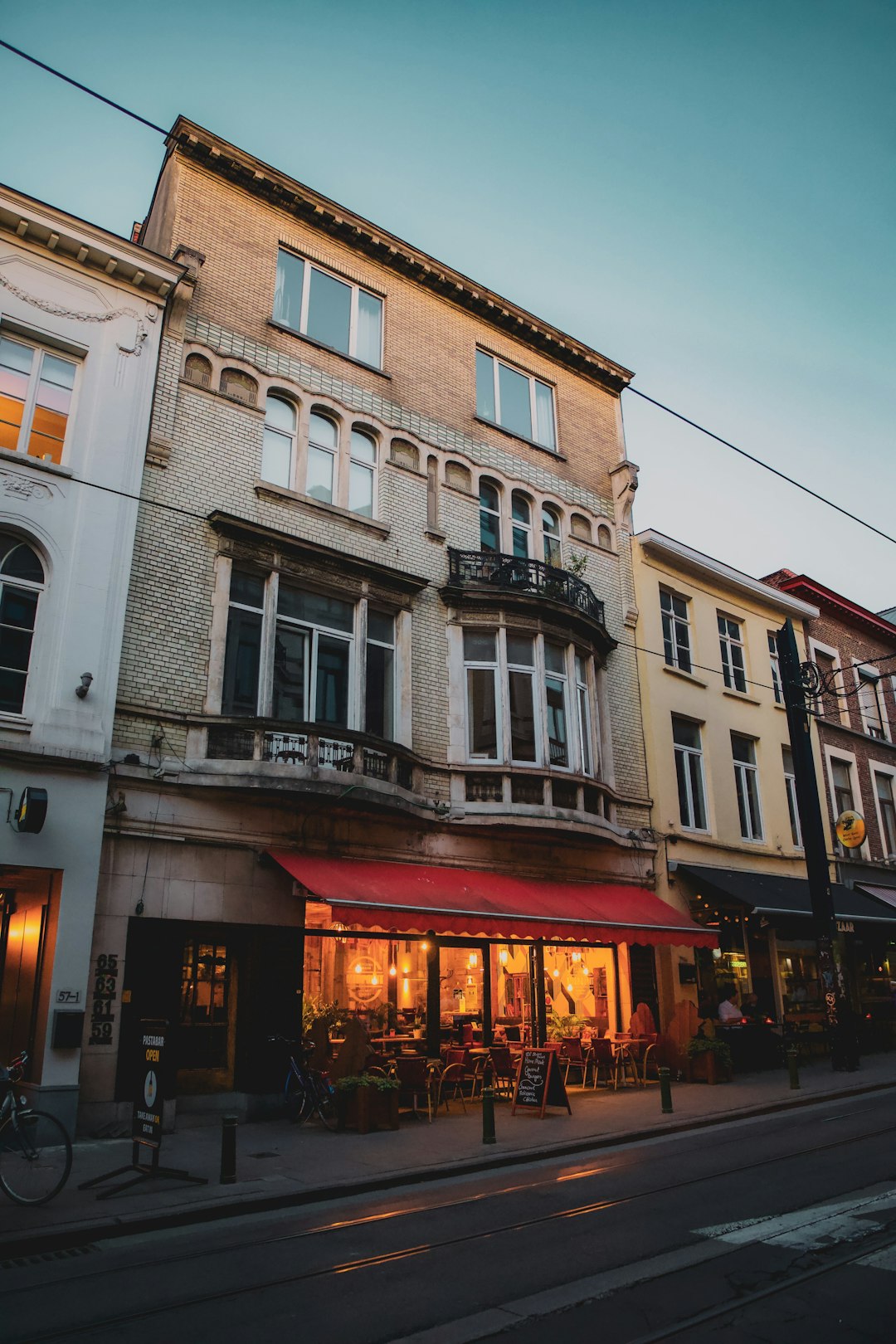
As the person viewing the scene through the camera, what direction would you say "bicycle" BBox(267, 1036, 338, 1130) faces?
facing away from the viewer and to the left of the viewer

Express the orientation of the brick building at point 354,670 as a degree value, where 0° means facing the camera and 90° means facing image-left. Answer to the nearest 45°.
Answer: approximately 315°

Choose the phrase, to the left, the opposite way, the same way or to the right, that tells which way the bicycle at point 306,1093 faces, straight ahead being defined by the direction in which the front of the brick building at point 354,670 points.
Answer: the opposite way

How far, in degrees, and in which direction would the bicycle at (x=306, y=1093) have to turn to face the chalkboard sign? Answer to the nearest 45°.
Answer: approximately 135° to its right

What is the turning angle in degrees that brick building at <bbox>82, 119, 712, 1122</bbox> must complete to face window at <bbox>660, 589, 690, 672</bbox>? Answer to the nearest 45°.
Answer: approximately 90° to its left

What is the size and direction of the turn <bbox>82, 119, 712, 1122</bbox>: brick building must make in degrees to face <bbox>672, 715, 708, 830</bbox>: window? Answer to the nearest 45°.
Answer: approximately 90° to its left

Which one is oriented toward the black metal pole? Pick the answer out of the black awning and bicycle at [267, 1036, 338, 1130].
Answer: the black awning

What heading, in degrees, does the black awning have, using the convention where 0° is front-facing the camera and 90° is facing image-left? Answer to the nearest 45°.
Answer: approximately 315°

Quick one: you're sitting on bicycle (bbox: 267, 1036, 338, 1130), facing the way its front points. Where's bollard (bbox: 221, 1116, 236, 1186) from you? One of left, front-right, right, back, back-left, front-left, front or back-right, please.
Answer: back-left

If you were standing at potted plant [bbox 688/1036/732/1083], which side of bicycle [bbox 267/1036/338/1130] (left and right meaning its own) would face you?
right
